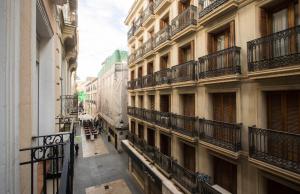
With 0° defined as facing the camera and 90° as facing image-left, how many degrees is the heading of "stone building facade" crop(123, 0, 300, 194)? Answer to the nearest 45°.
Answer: approximately 45°
